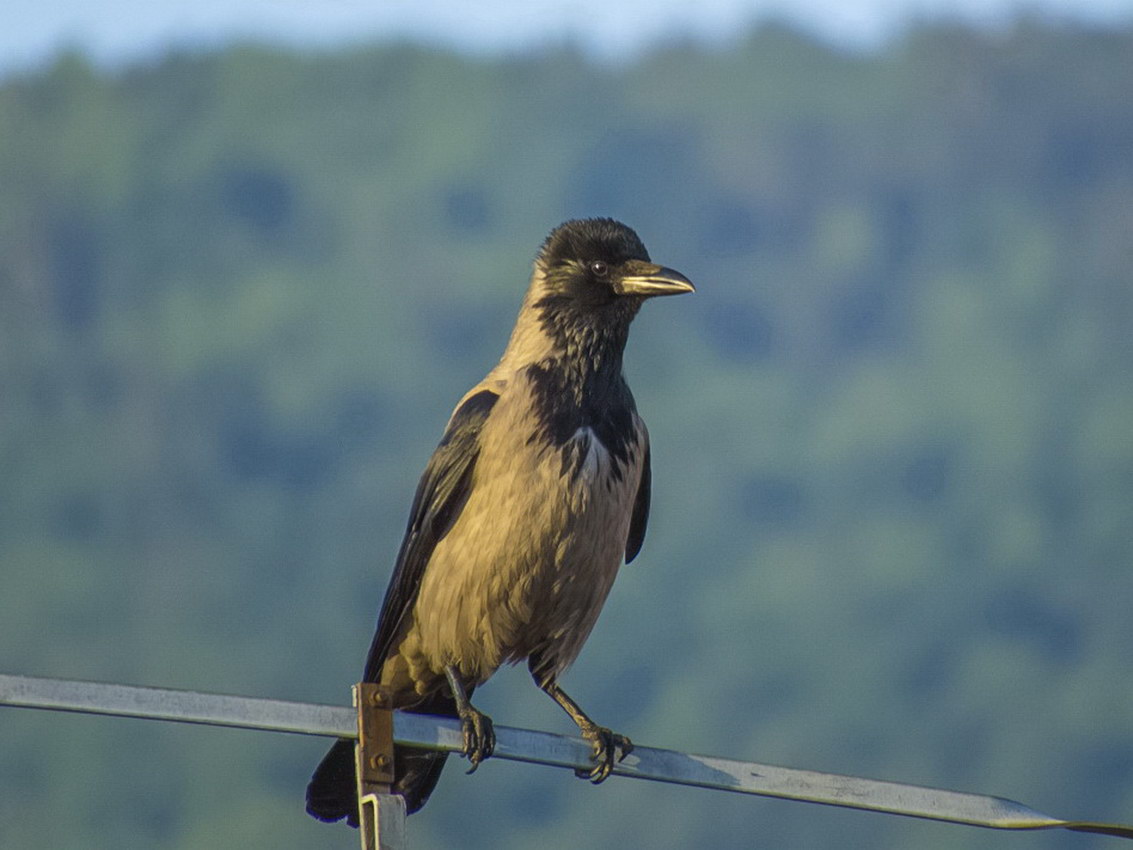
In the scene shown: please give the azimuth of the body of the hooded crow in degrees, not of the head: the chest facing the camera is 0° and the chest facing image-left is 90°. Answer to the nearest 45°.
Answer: approximately 315°
